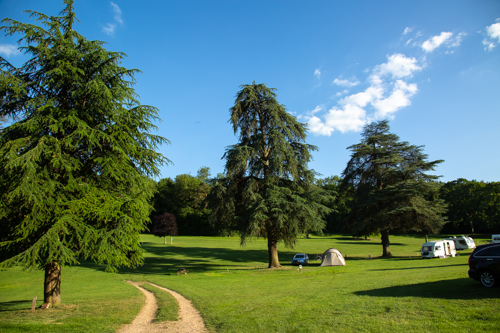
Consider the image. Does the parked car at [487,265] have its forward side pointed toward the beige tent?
no

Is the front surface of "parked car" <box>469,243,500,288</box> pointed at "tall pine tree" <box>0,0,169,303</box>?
no

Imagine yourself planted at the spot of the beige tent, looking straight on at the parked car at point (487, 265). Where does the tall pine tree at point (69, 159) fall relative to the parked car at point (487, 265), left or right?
right

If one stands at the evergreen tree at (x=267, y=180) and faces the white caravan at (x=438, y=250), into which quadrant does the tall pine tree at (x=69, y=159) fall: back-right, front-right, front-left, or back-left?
back-right

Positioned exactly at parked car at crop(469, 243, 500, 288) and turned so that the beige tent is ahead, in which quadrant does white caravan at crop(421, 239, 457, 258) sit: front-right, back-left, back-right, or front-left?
front-right

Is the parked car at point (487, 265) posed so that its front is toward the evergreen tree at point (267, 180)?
no
